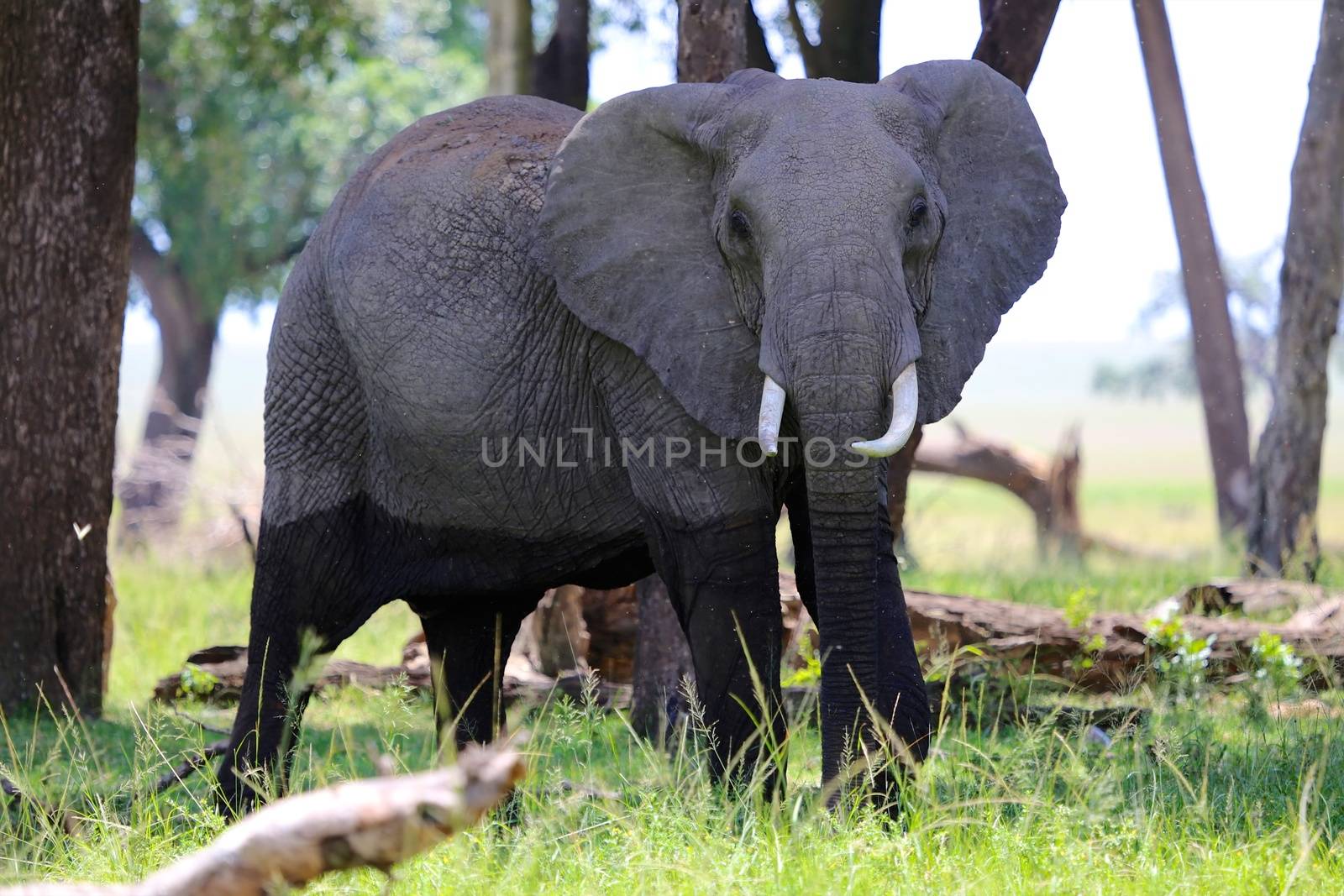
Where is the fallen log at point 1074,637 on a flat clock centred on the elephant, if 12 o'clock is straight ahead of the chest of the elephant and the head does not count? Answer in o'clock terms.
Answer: The fallen log is roughly at 9 o'clock from the elephant.

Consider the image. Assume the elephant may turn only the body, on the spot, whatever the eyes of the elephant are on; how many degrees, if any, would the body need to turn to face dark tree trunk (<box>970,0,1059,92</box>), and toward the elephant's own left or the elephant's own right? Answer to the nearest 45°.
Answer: approximately 90° to the elephant's own left

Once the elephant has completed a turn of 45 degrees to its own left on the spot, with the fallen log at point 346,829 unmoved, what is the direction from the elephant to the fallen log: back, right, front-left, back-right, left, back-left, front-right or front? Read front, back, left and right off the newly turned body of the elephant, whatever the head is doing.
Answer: right

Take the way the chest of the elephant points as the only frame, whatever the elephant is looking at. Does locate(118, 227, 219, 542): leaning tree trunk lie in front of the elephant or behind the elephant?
behind

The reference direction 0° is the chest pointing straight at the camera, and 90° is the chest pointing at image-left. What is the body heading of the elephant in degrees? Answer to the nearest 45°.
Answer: approximately 315°

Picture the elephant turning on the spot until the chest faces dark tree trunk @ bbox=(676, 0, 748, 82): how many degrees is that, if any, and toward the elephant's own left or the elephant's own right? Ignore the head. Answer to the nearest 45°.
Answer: approximately 135° to the elephant's own left

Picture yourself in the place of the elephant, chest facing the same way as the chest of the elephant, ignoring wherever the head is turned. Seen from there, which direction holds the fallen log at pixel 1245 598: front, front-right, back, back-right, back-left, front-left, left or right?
left

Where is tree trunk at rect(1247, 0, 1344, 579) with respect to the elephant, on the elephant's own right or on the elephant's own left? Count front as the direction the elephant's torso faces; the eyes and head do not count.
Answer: on the elephant's own left

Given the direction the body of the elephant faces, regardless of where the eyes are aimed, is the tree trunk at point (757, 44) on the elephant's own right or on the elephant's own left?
on the elephant's own left

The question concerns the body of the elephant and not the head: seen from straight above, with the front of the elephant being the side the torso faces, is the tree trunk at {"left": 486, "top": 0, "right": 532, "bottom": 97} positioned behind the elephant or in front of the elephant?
behind

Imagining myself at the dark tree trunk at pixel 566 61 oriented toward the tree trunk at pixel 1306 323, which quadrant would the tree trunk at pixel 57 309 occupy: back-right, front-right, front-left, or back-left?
back-right

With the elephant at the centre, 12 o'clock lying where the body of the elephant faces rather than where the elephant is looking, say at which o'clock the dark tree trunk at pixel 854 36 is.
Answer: The dark tree trunk is roughly at 8 o'clock from the elephant.

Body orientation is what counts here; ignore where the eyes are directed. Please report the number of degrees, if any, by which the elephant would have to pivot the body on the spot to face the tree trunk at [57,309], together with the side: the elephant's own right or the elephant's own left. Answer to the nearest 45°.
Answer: approximately 180°
